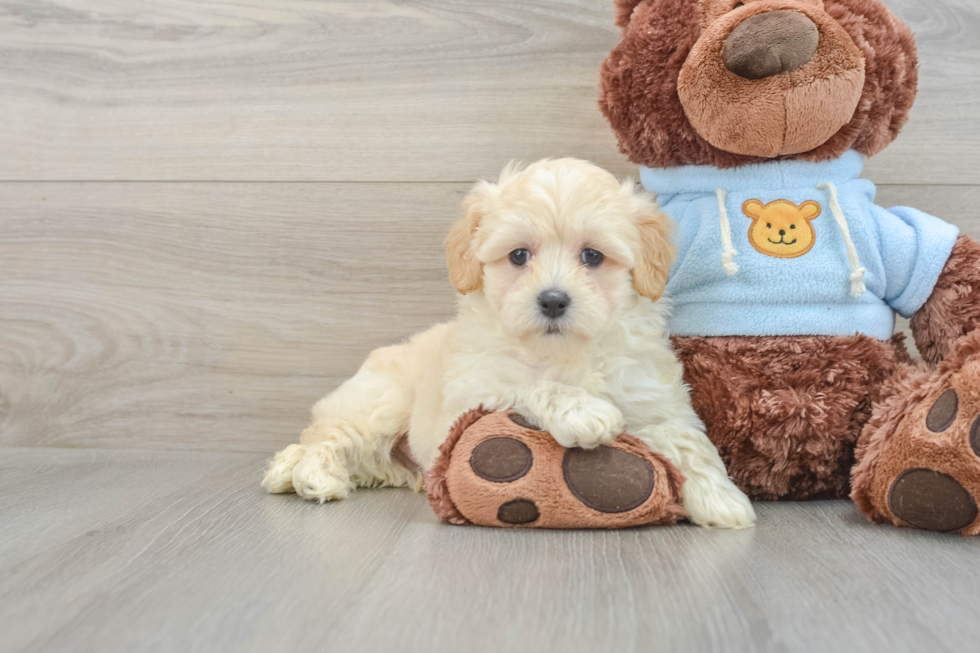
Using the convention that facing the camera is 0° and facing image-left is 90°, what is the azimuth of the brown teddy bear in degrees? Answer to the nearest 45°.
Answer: approximately 0°

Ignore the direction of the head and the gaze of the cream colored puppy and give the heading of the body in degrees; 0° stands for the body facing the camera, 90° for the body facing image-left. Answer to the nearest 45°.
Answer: approximately 315°
